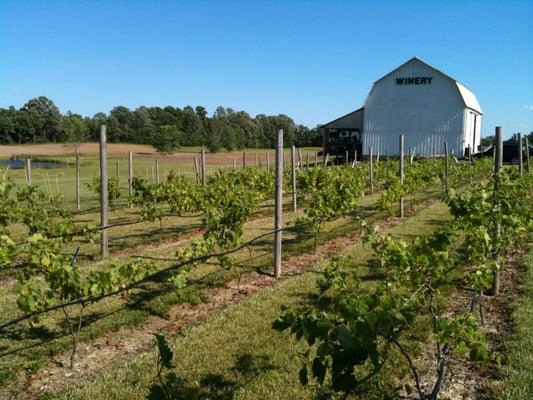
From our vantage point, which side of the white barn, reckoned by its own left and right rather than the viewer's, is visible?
front

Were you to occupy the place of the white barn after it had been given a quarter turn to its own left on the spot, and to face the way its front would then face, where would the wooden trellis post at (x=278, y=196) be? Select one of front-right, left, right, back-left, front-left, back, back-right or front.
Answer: right
